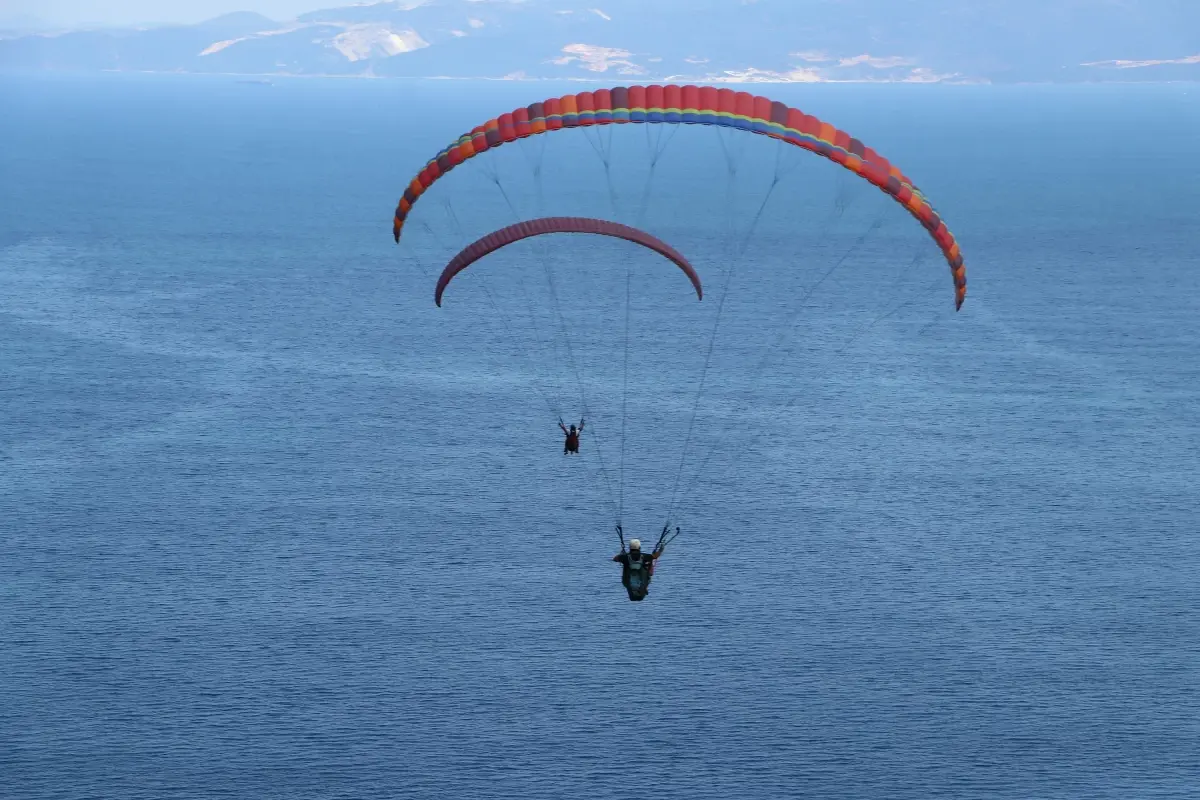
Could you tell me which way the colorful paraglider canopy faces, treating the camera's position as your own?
facing away from the viewer
